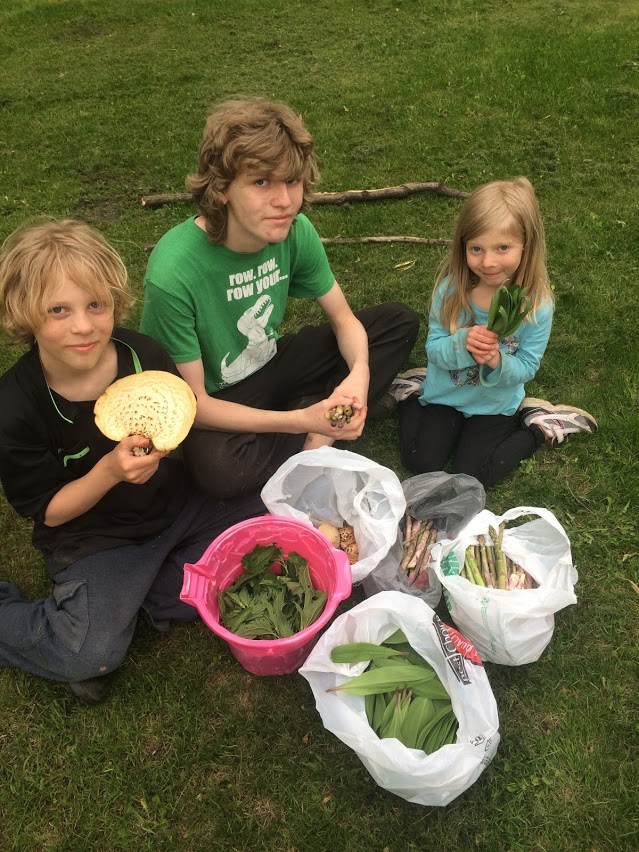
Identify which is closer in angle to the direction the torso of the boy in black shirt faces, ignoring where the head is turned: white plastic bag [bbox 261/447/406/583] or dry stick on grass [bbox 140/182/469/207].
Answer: the white plastic bag

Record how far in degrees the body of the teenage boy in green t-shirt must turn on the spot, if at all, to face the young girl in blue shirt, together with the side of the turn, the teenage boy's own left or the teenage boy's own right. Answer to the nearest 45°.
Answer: approximately 45° to the teenage boy's own left

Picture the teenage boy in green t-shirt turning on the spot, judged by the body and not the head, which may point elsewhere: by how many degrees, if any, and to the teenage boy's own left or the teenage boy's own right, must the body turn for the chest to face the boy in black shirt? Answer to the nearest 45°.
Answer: approximately 90° to the teenage boy's own right

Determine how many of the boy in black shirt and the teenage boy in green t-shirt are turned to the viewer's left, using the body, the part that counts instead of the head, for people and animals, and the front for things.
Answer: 0

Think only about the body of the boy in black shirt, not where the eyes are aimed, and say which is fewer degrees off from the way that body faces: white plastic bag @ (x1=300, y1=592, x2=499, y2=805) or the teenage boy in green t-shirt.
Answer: the white plastic bag

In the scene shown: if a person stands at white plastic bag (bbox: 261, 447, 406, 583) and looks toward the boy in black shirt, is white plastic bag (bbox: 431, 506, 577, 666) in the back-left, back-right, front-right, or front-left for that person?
back-left

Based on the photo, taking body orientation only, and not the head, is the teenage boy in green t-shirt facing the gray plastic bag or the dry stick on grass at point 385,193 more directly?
the gray plastic bag

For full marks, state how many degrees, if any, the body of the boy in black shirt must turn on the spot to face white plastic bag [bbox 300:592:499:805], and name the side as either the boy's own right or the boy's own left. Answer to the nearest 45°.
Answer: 0° — they already face it

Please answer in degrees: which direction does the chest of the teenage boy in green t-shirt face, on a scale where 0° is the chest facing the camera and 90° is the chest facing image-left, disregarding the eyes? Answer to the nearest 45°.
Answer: approximately 315°

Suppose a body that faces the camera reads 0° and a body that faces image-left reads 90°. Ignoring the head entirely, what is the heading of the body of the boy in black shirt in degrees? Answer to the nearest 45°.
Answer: approximately 315°

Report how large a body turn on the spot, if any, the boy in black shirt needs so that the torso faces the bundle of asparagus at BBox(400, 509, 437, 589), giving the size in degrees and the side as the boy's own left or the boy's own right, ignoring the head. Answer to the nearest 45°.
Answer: approximately 45° to the boy's own left

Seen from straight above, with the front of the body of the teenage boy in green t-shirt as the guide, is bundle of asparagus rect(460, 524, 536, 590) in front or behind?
in front

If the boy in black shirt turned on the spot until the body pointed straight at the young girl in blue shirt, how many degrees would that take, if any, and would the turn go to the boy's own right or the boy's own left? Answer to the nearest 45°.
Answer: approximately 45° to the boy's own left
